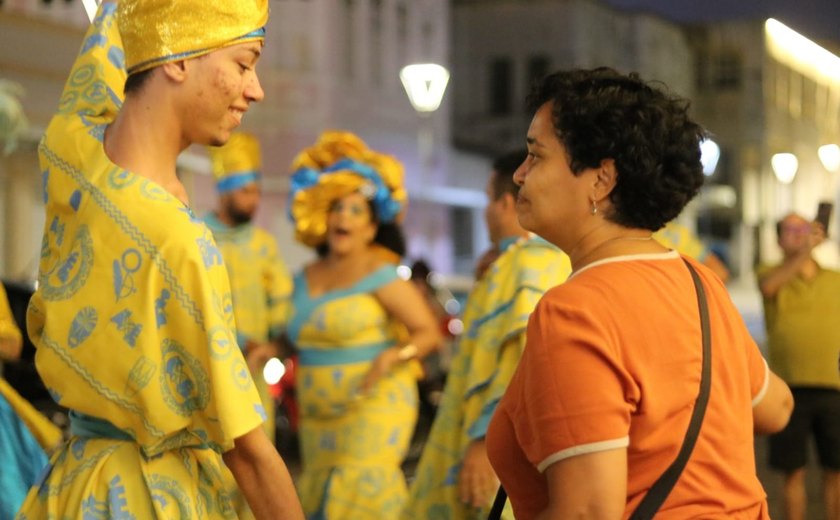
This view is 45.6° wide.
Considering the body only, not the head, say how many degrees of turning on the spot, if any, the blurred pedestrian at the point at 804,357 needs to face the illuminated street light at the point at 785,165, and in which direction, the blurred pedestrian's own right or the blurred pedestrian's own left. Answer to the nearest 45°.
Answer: approximately 180°

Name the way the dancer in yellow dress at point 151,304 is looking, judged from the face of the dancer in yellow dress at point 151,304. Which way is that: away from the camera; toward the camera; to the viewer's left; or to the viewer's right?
to the viewer's right

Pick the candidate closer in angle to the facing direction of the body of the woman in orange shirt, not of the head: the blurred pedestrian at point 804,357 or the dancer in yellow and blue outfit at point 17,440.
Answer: the dancer in yellow and blue outfit

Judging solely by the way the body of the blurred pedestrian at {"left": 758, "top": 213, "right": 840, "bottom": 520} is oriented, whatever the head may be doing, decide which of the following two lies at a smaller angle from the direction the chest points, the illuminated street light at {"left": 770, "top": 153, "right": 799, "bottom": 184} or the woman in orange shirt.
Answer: the woman in orange shirt

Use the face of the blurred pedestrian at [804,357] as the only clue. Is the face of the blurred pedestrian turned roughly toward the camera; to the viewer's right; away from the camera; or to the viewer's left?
toward the camera

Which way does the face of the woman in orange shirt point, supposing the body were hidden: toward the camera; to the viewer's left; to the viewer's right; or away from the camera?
to the viewer's left

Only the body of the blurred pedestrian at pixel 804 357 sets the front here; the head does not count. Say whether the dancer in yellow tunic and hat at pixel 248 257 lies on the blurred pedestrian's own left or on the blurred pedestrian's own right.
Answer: on the blurred pedestrian's own right

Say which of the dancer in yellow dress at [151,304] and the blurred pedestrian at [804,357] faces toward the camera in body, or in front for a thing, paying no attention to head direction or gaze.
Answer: the blurred pedestrian

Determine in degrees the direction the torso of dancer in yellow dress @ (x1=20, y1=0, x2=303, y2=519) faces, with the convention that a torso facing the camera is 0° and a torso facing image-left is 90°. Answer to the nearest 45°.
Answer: approximately 225°

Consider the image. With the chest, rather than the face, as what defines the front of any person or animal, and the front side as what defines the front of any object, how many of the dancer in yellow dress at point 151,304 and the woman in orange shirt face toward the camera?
0

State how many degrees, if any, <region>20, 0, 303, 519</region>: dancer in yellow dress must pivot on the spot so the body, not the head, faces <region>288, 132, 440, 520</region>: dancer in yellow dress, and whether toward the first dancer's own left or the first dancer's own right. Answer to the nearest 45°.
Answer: approximately 45° to the first dancer's own left

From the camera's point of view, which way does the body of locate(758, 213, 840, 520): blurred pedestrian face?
toward the camera

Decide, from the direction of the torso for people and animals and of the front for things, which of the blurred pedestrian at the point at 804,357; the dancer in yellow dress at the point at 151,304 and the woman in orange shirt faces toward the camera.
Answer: the blurred pedestrian

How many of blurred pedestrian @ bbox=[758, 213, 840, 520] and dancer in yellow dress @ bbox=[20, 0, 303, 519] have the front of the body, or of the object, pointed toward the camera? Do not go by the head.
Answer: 1

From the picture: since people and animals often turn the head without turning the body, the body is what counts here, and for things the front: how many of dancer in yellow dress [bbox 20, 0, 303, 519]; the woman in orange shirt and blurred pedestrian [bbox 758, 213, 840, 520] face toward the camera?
1

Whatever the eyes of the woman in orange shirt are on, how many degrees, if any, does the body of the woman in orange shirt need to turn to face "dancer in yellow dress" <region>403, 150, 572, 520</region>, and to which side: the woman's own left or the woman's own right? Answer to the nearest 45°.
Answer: approximately 45° to the woman's own right

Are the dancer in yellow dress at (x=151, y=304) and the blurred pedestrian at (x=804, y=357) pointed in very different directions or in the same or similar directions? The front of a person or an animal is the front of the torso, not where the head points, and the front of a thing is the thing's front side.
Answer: very different directions

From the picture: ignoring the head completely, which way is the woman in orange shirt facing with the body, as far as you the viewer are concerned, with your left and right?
facing away from the viewer and to the left of the viewer
